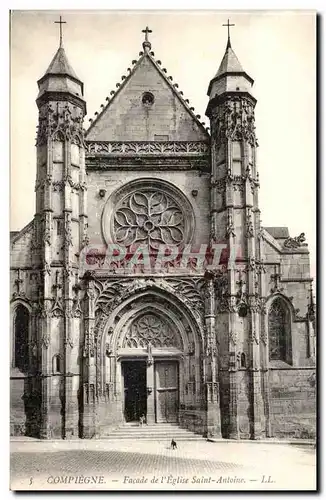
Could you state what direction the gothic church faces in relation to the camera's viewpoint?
facing the viewer
